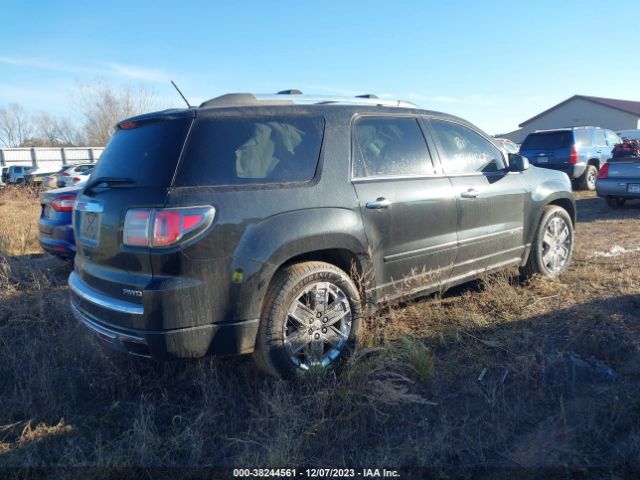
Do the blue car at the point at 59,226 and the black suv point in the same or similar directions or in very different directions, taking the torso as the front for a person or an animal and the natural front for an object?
same or similar directions

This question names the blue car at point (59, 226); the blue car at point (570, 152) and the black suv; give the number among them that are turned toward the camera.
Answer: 0

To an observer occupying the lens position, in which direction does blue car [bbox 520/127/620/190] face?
facing away from the viewer and to the right of the viewer

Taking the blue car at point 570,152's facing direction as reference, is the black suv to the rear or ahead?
to the rear

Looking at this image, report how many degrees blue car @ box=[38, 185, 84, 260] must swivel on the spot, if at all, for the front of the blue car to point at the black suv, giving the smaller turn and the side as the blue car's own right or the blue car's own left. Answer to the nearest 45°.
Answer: approximately 135° to the blue car's own right

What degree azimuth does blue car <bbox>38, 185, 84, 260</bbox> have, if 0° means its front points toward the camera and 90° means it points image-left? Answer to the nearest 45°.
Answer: approximately 225°

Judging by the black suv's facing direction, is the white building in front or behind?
in front

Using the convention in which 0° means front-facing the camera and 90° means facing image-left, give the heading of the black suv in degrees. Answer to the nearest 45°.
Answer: approximately 225°

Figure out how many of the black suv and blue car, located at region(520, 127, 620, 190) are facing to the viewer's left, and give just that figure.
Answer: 0

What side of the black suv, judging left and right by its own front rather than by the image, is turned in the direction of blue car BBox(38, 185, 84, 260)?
left

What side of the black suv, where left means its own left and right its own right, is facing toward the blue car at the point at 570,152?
front

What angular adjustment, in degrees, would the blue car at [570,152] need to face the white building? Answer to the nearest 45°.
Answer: approximately 45° to its left

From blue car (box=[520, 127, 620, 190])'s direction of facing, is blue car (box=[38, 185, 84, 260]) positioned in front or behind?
behind
